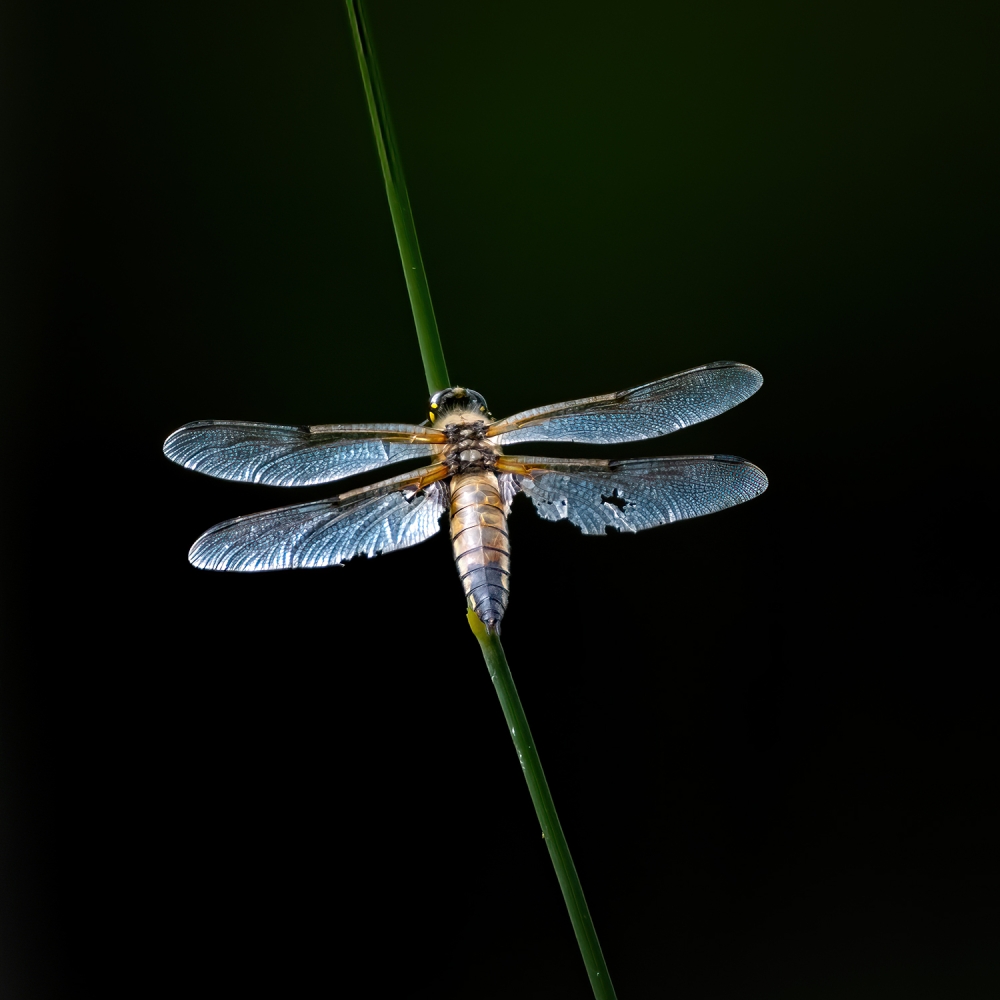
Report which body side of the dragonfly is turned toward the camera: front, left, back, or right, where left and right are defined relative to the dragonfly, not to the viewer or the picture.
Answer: back
